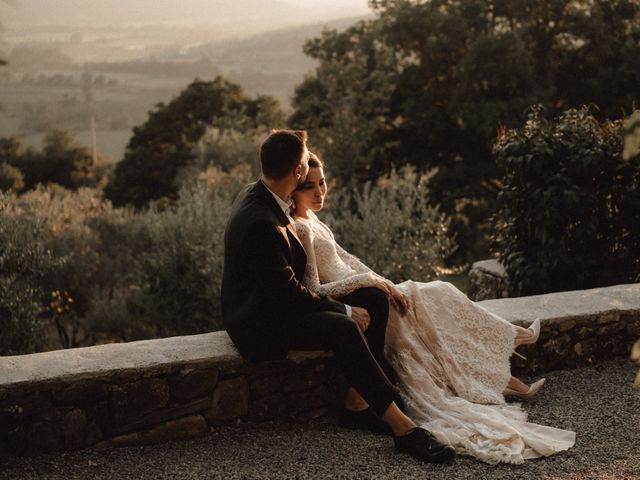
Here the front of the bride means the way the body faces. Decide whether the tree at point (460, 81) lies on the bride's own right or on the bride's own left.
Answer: on the bride's own left

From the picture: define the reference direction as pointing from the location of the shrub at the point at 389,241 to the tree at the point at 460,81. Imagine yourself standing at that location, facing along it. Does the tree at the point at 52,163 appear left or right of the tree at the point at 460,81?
left

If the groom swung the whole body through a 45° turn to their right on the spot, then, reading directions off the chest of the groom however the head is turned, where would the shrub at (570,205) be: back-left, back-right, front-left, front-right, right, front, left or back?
left

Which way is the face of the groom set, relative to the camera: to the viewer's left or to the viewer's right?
to the viewer's right

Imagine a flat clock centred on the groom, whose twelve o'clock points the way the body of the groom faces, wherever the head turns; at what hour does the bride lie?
The bride is roughly at 11 o'clock from the groom.

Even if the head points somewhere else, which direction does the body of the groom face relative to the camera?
to the viewer's right

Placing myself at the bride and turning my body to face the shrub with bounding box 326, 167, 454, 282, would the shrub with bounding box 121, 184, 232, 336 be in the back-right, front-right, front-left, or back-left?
front-left
